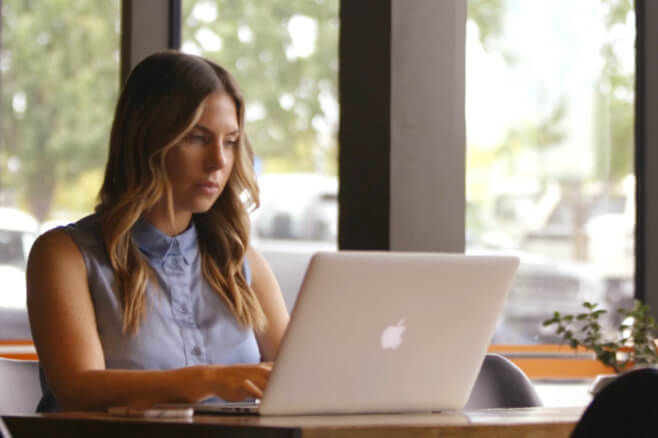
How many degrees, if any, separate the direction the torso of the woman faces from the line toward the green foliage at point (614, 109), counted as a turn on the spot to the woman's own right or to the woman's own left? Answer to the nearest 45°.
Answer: approximately 90° to the woman's own left

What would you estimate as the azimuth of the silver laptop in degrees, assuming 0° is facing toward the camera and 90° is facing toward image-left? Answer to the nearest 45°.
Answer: approximately 135°

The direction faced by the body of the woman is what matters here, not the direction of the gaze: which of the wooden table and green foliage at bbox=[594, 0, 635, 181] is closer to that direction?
the wooden table

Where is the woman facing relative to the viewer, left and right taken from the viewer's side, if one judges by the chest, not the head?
facing the viewer and to the right of the viewer

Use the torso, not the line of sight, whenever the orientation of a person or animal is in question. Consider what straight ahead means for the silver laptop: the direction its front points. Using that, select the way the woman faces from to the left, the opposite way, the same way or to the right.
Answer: the opposite way

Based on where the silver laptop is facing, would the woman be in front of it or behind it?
in front

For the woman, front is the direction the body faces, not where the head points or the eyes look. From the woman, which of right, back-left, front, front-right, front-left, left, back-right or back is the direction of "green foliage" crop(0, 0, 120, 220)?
back-left

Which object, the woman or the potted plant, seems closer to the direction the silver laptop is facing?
the woman

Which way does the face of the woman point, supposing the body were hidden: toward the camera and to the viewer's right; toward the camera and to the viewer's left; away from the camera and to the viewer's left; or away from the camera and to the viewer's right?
toward the camera and to the viewer's right
